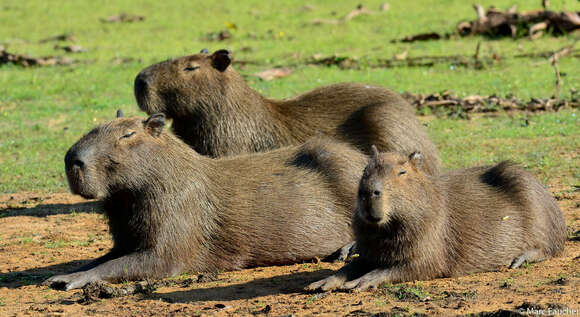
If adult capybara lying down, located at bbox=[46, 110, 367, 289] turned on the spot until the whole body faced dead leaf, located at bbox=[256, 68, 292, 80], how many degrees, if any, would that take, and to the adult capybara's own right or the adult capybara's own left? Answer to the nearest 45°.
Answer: approximately 90° to the adult capybara's own right

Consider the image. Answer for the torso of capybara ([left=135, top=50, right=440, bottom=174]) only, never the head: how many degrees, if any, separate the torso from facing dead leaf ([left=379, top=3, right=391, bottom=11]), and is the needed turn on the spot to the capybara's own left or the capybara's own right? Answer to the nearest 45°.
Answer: approximately 90° to the capybara's own right

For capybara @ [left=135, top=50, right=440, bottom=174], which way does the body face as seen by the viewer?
to the viewer's left

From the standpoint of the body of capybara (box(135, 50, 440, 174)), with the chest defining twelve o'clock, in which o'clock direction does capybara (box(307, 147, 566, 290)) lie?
capybara (box(307, 147, 566, 290)) is roughly at 8 o'clock from capybara (box(135, 50, 440, 174)).

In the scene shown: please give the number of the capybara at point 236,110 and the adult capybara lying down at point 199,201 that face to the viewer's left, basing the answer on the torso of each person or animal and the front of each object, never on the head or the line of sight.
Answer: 2

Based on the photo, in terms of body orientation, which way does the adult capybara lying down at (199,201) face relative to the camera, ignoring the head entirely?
to the viewer's left

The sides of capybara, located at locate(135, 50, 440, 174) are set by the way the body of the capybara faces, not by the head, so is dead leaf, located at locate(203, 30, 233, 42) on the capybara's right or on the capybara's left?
on the capybara's right

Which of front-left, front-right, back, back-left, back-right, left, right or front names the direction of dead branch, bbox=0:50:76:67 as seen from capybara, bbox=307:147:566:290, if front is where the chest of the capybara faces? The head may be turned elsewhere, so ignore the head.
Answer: right

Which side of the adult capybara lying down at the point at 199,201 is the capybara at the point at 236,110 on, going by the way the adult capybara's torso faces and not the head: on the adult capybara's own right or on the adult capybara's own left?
on the adult capybara's own right

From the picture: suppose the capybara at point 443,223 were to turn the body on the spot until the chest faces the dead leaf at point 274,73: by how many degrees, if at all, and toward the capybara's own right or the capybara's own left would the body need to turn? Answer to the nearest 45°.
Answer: approximately 135° to the capybara's own right
